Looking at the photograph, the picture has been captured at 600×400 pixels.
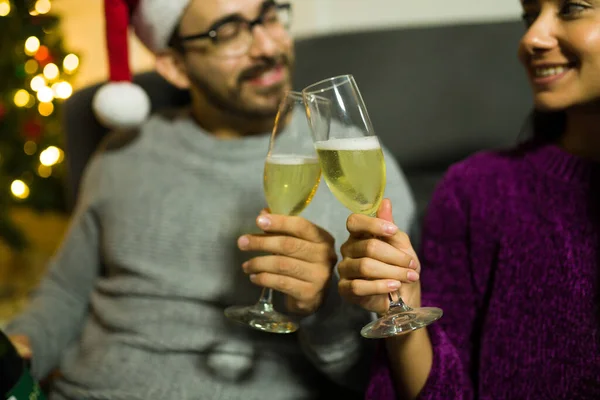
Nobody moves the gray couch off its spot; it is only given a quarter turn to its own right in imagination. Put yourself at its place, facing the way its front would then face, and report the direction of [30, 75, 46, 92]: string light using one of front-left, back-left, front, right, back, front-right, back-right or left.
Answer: front-right

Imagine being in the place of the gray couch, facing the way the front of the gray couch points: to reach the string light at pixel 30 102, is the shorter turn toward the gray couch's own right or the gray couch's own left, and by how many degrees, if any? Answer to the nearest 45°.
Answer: approximately 135° to the gray couch's own right

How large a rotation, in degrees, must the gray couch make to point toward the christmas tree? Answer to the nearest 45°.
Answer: approximately 135° to its right

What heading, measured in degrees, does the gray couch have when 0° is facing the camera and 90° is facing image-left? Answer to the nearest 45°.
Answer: approximately 0°

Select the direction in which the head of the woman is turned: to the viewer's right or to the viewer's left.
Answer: to the viewer's left

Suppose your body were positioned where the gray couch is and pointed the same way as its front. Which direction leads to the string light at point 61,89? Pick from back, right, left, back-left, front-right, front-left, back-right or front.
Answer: back-right

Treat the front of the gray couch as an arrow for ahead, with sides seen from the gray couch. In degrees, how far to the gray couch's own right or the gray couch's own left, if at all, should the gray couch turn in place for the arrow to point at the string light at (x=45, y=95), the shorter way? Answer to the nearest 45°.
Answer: approximately 135° to the gray couch's own right

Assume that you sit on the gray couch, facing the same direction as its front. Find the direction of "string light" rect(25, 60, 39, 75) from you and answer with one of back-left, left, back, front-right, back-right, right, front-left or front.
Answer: back-right

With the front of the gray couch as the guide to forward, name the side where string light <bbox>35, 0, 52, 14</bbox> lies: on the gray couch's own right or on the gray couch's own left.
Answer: on the gray couch's own right
